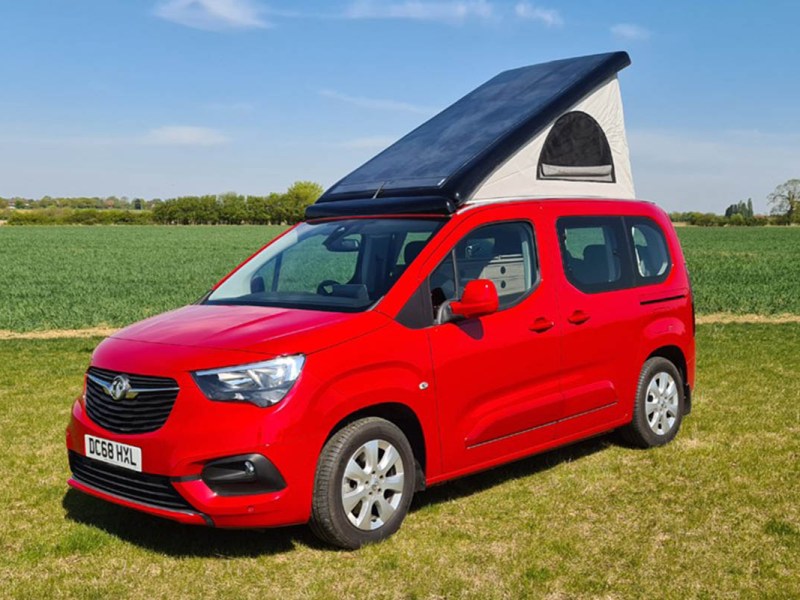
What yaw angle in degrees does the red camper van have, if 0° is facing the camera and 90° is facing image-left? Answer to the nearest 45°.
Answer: approximately 45°
